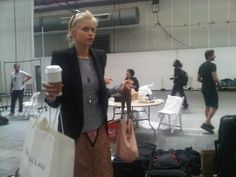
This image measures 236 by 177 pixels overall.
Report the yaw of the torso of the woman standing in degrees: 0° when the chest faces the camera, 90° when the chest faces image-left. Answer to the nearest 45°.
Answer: approximately 315°

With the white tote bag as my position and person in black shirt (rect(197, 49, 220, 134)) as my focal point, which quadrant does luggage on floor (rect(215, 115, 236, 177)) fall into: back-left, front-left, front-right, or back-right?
front-right

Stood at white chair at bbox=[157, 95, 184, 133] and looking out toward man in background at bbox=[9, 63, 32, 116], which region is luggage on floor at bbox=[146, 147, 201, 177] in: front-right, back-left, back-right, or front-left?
back-left

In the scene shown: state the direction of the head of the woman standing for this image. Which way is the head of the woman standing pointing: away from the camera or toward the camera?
toward the camera

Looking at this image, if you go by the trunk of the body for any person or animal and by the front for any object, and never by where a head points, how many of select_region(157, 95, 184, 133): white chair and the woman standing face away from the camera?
0

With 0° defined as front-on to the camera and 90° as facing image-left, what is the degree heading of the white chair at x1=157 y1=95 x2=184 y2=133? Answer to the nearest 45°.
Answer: approximately 45°

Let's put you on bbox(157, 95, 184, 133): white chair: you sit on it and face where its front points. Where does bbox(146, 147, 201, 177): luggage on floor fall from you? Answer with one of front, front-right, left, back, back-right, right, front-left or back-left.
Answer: front-left

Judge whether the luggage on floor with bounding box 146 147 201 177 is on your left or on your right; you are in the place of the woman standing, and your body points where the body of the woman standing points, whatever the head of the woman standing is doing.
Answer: on your left

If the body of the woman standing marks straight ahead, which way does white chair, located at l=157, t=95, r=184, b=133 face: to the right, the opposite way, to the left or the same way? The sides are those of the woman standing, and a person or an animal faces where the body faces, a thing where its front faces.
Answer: to the right
